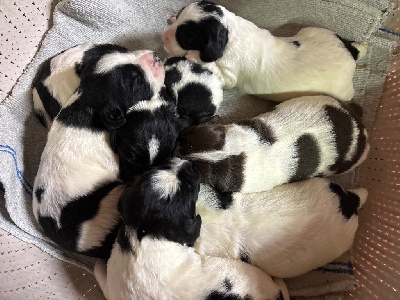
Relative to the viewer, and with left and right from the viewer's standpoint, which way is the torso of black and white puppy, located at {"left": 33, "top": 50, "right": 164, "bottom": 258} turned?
facing away from the viewer and to the right of the viewer

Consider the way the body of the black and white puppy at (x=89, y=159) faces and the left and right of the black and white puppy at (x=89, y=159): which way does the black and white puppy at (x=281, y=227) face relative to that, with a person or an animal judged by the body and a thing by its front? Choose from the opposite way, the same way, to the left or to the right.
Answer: to the left

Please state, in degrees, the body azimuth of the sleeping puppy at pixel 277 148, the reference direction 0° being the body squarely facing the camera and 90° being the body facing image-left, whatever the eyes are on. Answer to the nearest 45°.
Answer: approximately 90°

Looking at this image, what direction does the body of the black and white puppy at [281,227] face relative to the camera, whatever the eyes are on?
to the viewer's left

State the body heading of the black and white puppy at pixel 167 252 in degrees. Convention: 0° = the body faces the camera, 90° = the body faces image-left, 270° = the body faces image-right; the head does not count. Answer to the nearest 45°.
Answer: approximately 135°

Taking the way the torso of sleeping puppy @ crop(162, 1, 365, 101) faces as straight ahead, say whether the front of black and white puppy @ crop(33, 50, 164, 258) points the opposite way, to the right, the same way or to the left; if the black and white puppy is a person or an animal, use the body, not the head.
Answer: to the right

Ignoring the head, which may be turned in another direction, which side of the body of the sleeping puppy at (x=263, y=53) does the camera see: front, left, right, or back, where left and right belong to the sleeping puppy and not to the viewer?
left

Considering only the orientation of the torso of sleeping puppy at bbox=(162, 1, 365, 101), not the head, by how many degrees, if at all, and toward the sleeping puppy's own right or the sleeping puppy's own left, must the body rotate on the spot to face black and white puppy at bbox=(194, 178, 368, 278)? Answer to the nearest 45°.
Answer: approximately 90° to the sleeping puppy's own left

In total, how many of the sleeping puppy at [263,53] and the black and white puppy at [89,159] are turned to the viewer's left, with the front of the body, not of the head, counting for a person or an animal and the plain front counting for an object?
1

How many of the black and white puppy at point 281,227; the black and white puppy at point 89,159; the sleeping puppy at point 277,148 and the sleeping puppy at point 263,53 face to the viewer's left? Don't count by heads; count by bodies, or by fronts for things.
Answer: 3

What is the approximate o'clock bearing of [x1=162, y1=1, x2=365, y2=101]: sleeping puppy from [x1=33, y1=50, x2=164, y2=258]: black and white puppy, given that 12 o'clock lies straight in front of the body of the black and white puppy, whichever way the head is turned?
The sleeping puppy is roughly at 1 o'clock from the black and white puppy.

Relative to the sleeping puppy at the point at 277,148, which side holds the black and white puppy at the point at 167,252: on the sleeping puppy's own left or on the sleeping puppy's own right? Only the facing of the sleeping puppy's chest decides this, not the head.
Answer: on the sleeping puppy's own left

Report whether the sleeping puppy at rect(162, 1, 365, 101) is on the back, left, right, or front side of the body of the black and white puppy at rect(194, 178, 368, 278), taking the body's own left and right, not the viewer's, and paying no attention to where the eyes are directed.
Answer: right
